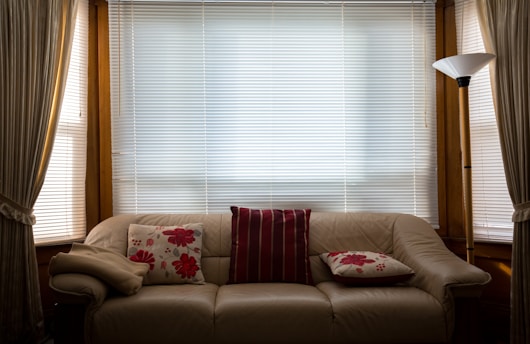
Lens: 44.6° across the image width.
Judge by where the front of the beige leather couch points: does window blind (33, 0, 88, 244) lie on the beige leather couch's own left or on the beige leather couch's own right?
on the beige leather couch's own right

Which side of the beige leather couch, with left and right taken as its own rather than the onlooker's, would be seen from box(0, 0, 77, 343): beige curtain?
right

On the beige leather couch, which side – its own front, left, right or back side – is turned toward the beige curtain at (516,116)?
left

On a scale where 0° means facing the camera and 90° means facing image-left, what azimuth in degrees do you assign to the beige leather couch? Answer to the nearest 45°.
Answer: approximately 0°

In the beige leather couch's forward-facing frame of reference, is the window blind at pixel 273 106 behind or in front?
behind

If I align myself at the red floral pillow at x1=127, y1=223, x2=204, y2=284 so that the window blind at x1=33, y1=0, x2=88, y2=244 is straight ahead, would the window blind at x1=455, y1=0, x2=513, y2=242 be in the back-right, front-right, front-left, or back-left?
back-right

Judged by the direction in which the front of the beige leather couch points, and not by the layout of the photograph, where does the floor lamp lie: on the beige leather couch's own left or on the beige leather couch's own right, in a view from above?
on the beige leather couch's own left
